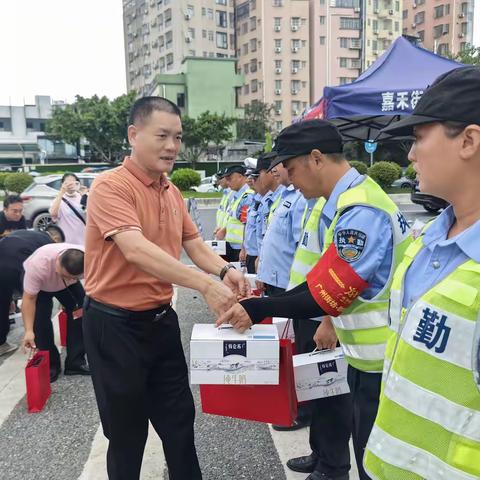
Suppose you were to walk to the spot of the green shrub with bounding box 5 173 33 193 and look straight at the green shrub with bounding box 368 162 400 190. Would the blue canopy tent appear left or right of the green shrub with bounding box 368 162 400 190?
right

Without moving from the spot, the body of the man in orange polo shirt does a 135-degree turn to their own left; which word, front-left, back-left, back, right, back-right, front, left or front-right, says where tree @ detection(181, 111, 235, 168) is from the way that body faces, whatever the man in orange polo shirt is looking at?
front

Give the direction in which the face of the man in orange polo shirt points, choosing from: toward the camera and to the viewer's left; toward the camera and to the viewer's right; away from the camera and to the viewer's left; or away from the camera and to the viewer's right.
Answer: toward the camera and to the viewer's right

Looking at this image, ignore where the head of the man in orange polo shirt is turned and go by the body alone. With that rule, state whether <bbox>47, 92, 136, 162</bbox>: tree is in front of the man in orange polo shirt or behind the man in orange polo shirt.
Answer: behind

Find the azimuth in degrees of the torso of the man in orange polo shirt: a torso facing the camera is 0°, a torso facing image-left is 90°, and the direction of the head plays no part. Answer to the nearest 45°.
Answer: approximately 315°

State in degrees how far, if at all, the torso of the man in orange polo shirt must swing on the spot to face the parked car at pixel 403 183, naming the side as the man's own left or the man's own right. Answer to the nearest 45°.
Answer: approximately 90° to the man's own left

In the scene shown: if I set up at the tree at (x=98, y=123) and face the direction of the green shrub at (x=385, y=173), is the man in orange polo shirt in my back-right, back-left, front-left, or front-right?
front-right

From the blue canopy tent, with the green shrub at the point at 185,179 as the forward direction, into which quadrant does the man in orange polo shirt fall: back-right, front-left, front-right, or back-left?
back-left

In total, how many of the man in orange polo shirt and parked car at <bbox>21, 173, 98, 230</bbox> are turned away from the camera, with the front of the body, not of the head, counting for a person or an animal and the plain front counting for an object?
0

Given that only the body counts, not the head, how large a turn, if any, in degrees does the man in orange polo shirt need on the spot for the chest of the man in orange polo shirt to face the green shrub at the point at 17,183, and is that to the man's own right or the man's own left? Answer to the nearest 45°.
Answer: approximately 135° to the man's own left
